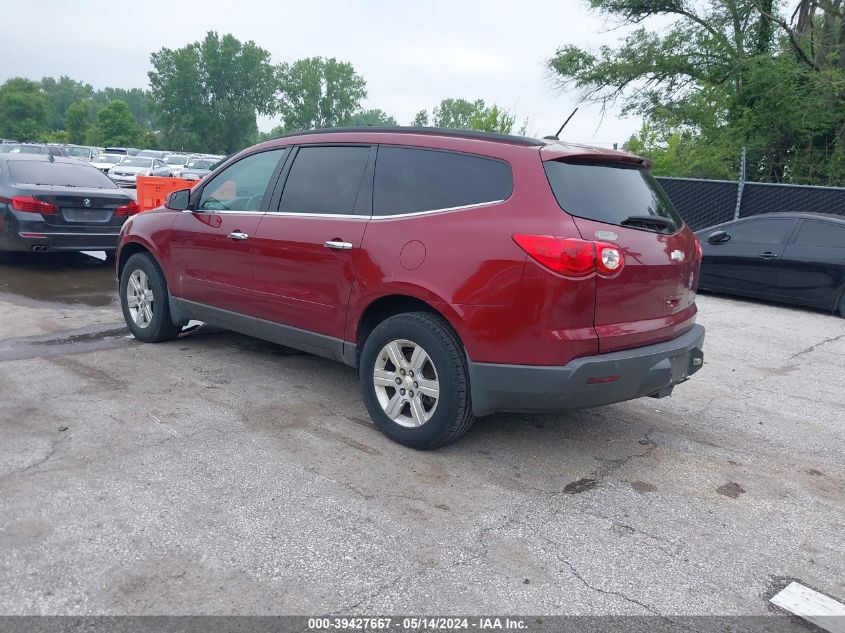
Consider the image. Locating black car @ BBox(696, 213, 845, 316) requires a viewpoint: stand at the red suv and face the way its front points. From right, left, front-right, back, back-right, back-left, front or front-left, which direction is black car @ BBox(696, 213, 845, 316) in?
right

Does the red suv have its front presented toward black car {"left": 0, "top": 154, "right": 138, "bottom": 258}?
yes

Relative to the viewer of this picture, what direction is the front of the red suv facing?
facing away from the viewer and to the left of the viewer

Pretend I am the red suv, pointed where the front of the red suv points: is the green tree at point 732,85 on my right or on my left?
on my right

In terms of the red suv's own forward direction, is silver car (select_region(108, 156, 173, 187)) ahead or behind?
ahead

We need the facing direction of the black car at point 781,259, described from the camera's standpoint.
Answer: facing away from the viewer and to the left of the viewer

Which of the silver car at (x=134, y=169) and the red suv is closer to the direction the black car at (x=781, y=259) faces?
the silver car

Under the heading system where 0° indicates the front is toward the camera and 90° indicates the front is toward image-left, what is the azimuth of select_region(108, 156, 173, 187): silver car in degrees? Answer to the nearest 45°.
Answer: approximately 45°

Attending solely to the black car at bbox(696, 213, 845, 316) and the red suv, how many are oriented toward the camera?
0

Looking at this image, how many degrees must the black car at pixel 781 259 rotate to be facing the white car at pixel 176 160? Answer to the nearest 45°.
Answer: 0° — it already faces it

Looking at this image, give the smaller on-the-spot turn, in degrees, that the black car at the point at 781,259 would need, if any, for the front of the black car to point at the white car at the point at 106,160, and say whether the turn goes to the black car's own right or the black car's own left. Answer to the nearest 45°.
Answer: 0° — it already faces it
